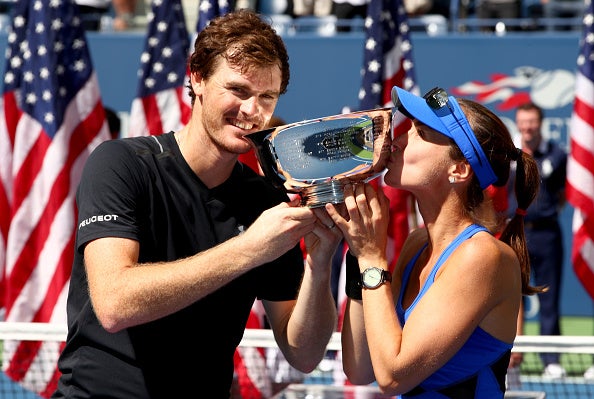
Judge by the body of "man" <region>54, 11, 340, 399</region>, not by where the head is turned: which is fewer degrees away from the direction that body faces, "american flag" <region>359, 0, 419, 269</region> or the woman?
the woman

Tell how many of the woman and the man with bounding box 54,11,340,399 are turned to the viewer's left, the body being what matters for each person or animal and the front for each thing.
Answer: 1

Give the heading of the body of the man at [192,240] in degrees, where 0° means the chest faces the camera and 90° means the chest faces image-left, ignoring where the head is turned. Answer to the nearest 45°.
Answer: approximately 315°

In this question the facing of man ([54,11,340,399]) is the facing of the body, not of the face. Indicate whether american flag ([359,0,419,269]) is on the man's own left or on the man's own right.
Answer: on the man's own left

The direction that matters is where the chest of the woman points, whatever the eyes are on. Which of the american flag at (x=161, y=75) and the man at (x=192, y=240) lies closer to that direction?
the man

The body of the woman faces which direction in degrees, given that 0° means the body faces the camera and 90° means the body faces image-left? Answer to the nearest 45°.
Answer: approximately 90°

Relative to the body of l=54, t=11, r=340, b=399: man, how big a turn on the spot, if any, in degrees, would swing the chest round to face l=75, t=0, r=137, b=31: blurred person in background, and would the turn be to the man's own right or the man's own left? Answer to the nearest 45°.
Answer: approximately 135° to the man's own left
